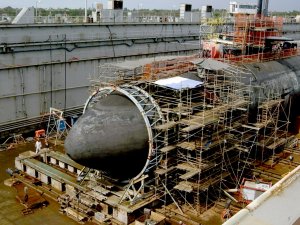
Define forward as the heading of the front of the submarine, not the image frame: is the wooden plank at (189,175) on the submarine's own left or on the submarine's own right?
on the submarine's own left

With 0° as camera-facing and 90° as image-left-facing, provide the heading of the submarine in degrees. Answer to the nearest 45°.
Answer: approximately 45°
